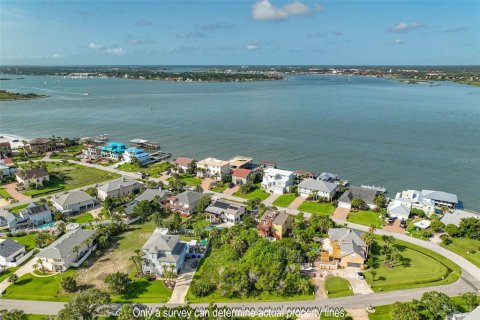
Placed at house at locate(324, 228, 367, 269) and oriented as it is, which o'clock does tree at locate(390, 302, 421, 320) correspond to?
The tree is roughly at 11 o'clock from the house.

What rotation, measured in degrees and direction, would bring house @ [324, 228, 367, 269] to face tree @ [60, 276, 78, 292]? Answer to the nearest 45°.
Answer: approximately 45° to its right

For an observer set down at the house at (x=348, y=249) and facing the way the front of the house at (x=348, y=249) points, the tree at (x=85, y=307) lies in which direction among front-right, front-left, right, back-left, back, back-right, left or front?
front-right

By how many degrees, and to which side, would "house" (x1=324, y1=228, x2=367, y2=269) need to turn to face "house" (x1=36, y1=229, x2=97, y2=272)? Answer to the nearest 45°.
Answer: approximately 90° to its right

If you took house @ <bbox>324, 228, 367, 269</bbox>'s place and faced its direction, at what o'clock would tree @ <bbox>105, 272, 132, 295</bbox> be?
The tree is roughly at 2 o'clock from the house.

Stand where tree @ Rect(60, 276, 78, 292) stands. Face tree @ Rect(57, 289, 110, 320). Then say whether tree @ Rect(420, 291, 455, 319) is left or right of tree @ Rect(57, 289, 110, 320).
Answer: left

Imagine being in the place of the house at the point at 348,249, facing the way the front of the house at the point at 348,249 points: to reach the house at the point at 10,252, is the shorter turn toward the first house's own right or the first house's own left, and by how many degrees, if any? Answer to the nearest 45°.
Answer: approximately 90° to the first house's own right

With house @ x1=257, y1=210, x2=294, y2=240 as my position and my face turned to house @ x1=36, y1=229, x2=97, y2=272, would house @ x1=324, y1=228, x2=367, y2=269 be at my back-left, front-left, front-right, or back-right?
back-left

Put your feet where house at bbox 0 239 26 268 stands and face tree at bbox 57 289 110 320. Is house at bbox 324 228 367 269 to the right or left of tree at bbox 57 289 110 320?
left

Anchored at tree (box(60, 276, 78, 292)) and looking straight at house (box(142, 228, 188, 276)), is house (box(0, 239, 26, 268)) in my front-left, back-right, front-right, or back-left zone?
back-left

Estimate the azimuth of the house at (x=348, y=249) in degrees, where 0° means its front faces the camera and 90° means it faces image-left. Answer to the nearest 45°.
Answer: approximately 0°

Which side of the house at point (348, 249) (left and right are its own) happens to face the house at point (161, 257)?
right

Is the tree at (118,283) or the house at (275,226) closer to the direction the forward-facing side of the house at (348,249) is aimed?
the tree
